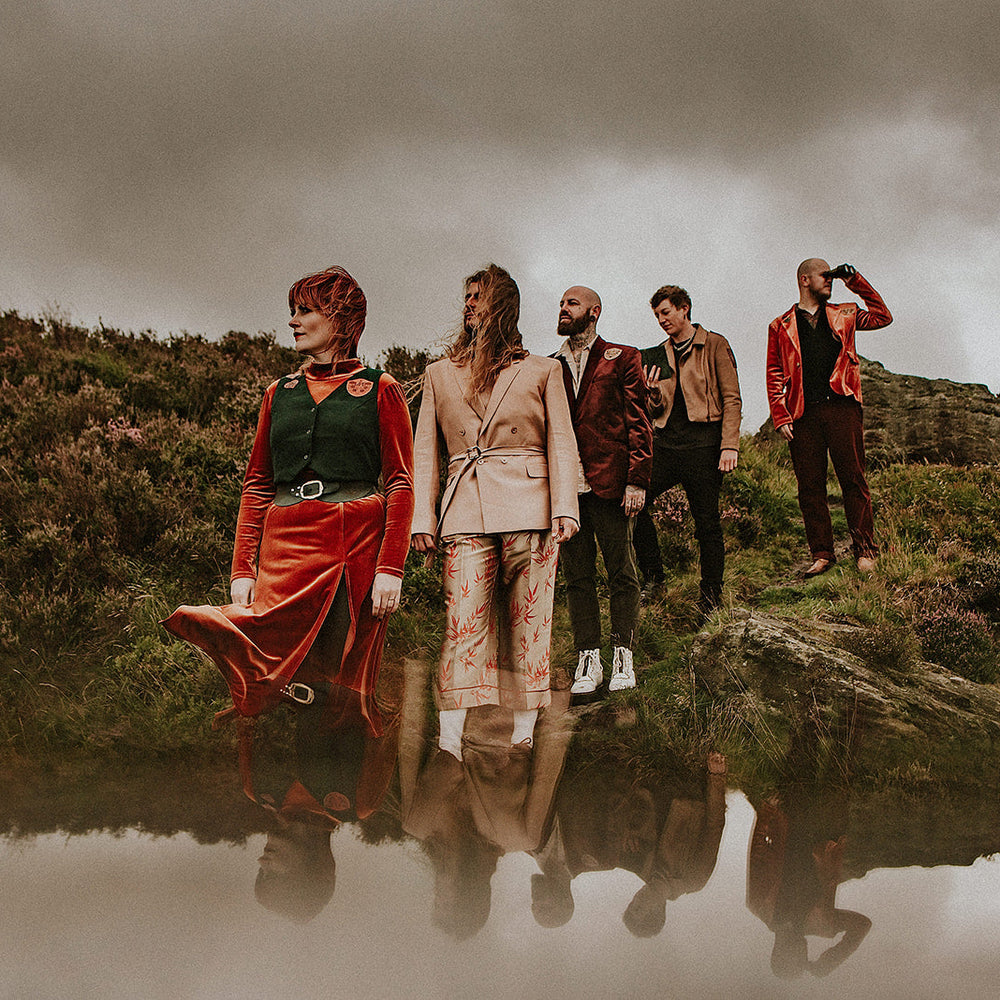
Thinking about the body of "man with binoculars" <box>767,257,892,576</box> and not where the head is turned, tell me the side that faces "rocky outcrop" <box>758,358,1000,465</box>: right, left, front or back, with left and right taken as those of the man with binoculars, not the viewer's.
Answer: back

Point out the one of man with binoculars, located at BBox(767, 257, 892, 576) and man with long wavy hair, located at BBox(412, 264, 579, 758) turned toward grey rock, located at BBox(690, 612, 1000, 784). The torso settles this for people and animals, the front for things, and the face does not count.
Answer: the man with binoculars

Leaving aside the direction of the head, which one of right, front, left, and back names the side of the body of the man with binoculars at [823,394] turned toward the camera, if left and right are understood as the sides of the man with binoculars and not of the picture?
front

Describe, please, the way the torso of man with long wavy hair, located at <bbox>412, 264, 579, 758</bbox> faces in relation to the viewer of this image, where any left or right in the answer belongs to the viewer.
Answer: facing the viewer

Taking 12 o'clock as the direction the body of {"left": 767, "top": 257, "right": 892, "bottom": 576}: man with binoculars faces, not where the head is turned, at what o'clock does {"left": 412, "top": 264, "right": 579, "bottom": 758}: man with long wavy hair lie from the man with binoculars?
The man with long wavy hair is roughly at 1 o'clock from the man with binoculars.

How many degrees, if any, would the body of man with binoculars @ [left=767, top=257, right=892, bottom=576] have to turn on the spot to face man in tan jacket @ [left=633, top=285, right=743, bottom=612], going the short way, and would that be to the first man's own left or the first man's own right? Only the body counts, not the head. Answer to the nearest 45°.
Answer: approximately 45° to the first man's own right

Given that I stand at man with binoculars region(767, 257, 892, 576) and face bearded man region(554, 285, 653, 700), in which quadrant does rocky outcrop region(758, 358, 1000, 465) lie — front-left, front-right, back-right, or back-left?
back-right

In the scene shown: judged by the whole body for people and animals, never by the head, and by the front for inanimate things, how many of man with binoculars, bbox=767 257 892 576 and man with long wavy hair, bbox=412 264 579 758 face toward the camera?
2

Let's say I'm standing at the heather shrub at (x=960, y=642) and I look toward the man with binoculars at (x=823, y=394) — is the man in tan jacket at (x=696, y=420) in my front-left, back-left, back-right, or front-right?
front-left

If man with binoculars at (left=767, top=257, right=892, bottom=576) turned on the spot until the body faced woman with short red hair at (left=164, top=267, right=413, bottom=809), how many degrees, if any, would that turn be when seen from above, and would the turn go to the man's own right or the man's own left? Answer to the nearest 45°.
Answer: approximately 45° to the man's own right

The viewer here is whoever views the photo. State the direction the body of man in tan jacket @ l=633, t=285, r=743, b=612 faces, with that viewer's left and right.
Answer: facing the viewer and to the left of the viewer

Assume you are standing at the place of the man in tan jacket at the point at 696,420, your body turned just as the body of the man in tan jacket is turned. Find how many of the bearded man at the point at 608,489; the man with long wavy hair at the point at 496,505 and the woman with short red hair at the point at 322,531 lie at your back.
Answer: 0

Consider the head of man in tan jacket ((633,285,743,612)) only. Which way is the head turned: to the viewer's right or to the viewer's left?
to the viewer's left

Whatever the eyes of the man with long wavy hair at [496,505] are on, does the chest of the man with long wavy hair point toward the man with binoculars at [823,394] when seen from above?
no

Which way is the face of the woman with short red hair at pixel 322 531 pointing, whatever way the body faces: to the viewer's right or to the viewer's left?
to the viewer's left

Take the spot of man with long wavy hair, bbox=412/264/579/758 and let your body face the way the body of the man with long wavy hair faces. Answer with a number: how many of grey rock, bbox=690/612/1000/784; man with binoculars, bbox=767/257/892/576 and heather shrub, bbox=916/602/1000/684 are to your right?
0
